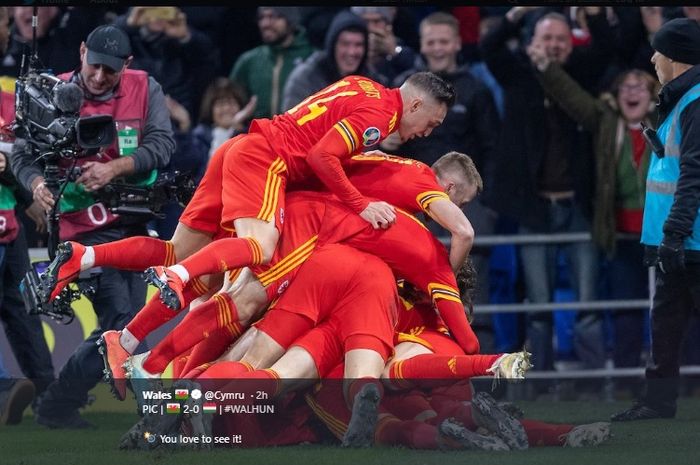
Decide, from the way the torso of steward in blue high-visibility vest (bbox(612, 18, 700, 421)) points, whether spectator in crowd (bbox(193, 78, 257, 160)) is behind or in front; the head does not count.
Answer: in front

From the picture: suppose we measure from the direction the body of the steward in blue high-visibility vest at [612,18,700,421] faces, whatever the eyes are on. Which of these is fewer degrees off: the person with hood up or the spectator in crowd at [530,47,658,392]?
the person with hood up

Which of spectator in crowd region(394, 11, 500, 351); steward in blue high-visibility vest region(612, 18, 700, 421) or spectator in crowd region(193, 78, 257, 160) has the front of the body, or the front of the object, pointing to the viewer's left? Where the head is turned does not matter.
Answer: steward in blue high-visibility vest region(612, 18, 700, 421)

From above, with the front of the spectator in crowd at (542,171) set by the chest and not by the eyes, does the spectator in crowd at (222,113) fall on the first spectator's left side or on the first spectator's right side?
on the first spectator's right side

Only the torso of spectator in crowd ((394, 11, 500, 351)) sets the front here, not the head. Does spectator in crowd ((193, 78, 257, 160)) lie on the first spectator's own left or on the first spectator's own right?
on the first spectator's own right

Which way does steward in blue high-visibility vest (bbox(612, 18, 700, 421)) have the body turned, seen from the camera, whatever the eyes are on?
to the viewer's left
